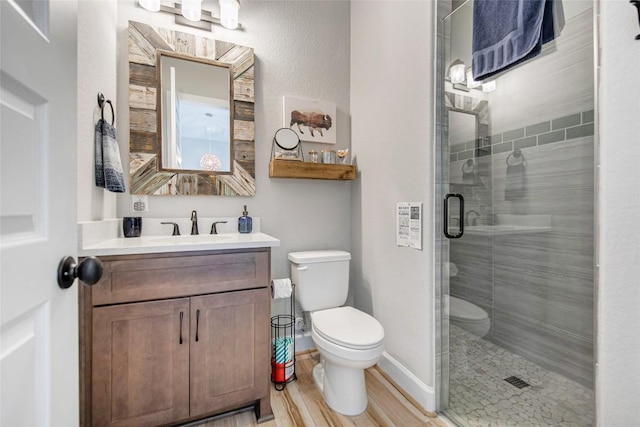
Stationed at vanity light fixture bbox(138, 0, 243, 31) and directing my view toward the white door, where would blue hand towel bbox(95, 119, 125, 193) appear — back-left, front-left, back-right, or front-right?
front-right

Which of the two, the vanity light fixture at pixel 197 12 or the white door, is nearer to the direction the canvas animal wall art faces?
the white door

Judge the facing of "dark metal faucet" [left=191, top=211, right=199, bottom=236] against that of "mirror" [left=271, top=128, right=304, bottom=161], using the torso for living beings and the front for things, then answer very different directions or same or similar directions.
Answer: same or similar directions

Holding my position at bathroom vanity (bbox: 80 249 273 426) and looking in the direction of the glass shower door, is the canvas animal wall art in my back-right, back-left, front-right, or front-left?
front-left

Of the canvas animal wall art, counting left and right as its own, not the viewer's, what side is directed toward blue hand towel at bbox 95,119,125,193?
right

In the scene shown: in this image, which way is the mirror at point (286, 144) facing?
toward the camera

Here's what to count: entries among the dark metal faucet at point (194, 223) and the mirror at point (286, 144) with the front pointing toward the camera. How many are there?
2

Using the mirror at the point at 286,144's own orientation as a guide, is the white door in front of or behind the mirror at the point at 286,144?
in front

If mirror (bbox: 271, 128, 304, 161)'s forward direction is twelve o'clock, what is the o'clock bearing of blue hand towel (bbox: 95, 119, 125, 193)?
The blue hand towel is roughly at 2 o'clock from the mirror.

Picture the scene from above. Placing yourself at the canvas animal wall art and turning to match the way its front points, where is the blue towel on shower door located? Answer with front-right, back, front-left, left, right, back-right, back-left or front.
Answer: front
